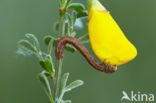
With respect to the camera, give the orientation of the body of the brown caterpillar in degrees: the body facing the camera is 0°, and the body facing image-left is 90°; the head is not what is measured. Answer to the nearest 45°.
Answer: approximately 270°
